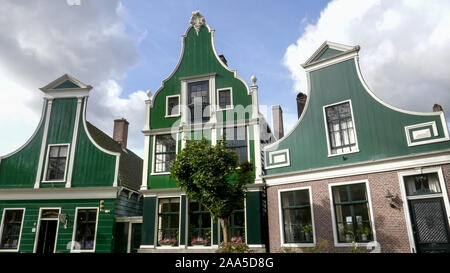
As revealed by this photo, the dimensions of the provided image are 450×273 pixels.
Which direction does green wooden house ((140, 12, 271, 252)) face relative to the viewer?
toward the camera

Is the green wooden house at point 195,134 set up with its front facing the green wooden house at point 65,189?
no

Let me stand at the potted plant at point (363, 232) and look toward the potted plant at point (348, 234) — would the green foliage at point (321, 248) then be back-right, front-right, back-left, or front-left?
front-left

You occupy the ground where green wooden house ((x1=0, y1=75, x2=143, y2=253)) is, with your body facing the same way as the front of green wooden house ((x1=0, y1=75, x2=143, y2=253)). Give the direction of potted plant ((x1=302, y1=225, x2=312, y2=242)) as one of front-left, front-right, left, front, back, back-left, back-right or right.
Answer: front-left

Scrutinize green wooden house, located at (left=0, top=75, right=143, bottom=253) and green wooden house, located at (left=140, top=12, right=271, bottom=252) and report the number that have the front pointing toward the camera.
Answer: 2

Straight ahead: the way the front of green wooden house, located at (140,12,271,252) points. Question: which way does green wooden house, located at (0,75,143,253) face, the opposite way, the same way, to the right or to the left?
the same way

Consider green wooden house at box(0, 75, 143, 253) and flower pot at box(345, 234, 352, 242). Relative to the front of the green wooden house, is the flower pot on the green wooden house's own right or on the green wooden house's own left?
on the green wooden house's own left

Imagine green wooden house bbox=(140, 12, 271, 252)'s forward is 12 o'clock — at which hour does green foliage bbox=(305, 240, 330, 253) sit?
The green foliage is roughly at 10 o'clock from the green wooden house.

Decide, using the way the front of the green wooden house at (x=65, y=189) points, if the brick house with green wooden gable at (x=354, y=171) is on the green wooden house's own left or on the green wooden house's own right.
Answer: on the green wooden house's own left

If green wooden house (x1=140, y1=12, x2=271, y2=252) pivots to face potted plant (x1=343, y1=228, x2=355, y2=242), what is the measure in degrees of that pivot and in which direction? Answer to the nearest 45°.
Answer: approximately 45° to its left

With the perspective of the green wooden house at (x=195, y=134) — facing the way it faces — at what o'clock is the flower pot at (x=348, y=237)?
The flower pot is roughly at 10 o'clock from the green wooden house.

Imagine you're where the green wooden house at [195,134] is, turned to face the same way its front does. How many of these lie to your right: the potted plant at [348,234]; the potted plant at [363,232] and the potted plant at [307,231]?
0

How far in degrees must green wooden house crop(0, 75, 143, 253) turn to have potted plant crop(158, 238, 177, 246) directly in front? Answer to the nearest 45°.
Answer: approximately 45° to its left

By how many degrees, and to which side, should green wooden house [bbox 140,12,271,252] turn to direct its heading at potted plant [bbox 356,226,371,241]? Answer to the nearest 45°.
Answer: approximately 45° to its left
